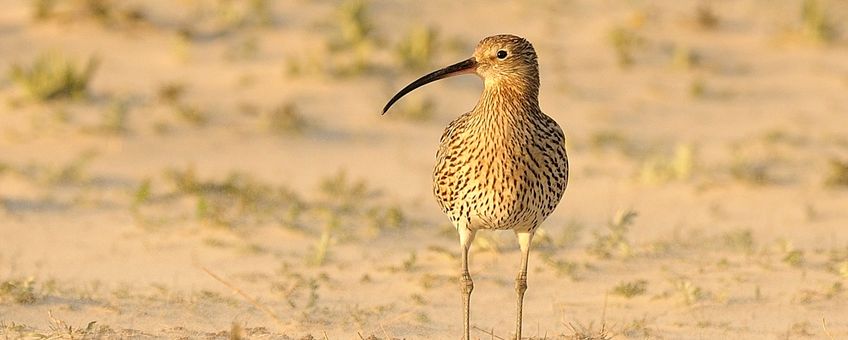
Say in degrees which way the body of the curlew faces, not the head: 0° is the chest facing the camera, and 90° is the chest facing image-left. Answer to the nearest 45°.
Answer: approximately 0°

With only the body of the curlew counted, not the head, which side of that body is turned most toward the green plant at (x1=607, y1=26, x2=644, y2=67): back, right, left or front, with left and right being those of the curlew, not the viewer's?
back

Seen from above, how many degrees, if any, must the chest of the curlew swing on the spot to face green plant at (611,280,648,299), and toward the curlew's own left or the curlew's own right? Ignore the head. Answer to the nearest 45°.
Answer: approximately 135° to the curlew's own left

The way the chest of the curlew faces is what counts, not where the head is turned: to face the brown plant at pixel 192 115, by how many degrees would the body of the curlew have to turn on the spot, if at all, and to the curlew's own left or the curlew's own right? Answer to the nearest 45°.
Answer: approximately 135° to the curlew's own right

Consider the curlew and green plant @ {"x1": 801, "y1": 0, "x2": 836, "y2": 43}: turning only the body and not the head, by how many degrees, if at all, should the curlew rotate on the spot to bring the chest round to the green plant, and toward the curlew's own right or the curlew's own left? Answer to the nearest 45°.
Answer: approximately 135° to the curlew's own left

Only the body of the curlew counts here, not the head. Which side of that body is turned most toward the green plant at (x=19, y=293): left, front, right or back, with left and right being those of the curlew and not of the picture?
right
